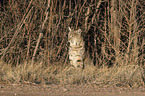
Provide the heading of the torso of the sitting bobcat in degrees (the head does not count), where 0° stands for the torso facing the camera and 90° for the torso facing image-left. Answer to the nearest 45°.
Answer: approximately 0°
